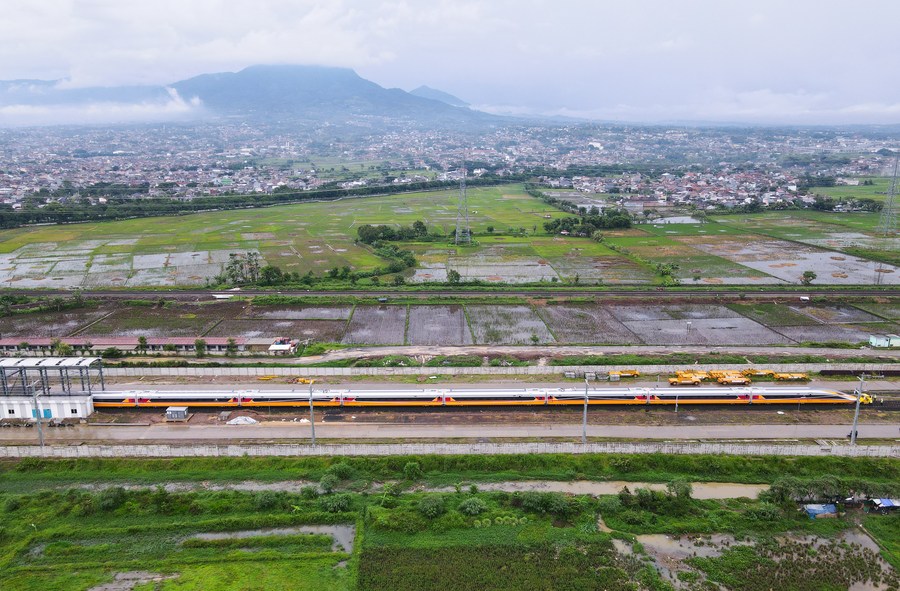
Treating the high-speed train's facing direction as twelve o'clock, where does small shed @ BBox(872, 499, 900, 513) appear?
The small shed is roughly at 1 o'clock from the high-speed train.

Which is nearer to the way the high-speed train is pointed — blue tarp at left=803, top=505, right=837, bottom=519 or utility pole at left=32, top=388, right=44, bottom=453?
the blue tarp

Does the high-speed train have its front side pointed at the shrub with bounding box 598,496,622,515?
no

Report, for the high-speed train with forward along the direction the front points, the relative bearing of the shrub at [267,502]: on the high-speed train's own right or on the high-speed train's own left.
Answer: on the high-speed train's own right

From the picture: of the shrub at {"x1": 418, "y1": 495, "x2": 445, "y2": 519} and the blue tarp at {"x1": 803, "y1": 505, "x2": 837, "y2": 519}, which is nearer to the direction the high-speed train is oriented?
the blue tarp

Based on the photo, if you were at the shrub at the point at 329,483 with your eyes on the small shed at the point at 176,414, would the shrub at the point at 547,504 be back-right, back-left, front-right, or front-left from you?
back-right

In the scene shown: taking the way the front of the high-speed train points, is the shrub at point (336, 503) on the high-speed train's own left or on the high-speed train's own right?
on the high-speed train's own right

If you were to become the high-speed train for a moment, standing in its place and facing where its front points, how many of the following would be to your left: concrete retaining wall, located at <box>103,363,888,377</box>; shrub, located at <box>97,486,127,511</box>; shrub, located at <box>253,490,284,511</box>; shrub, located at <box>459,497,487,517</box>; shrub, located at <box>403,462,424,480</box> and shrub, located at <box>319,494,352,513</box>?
1

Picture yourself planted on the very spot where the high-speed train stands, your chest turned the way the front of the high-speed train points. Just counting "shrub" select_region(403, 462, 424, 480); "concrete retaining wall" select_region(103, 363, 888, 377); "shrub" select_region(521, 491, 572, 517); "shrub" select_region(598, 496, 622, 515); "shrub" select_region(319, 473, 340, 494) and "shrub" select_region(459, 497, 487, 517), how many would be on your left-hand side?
1

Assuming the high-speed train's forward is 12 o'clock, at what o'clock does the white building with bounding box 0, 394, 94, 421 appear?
The white building is roughly at 6 o'clock from the high-speed train.

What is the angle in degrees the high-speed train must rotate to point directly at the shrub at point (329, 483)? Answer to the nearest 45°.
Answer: approximately 135° to its right

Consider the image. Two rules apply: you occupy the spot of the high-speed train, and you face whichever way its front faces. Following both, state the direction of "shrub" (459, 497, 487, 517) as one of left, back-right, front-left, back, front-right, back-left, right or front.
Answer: right

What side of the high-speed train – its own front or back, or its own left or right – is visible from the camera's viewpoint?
right

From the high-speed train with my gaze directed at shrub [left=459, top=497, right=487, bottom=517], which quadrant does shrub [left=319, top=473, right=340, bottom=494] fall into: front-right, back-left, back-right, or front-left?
front-right

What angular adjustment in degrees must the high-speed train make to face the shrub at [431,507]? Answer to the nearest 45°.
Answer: approximately 90° to its right

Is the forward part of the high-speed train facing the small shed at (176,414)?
no
